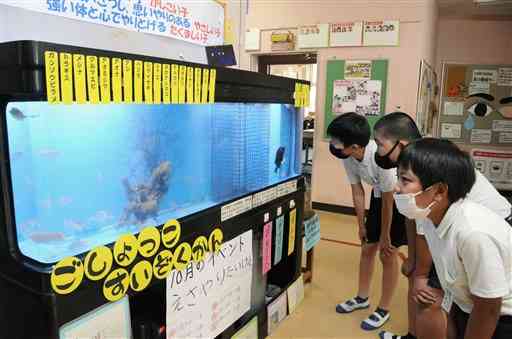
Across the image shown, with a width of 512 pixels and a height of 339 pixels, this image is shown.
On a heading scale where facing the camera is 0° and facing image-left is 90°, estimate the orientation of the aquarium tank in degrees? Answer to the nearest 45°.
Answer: approximately 315°

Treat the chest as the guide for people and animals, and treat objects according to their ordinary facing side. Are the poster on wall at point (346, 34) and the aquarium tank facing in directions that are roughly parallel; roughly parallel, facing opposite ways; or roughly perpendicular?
roughly perpendicular

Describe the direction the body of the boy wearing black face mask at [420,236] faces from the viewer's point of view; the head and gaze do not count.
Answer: to the viewer's left

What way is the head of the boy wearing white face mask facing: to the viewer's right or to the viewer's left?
to the viewer's left

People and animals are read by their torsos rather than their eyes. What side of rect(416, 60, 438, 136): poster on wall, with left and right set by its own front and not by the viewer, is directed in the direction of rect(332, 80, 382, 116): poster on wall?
right

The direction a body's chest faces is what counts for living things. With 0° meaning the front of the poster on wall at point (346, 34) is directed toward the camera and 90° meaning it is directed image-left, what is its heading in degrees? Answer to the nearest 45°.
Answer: approximately 0°

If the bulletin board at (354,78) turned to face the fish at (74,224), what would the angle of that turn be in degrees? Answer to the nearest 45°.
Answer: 0° — it already faces it
